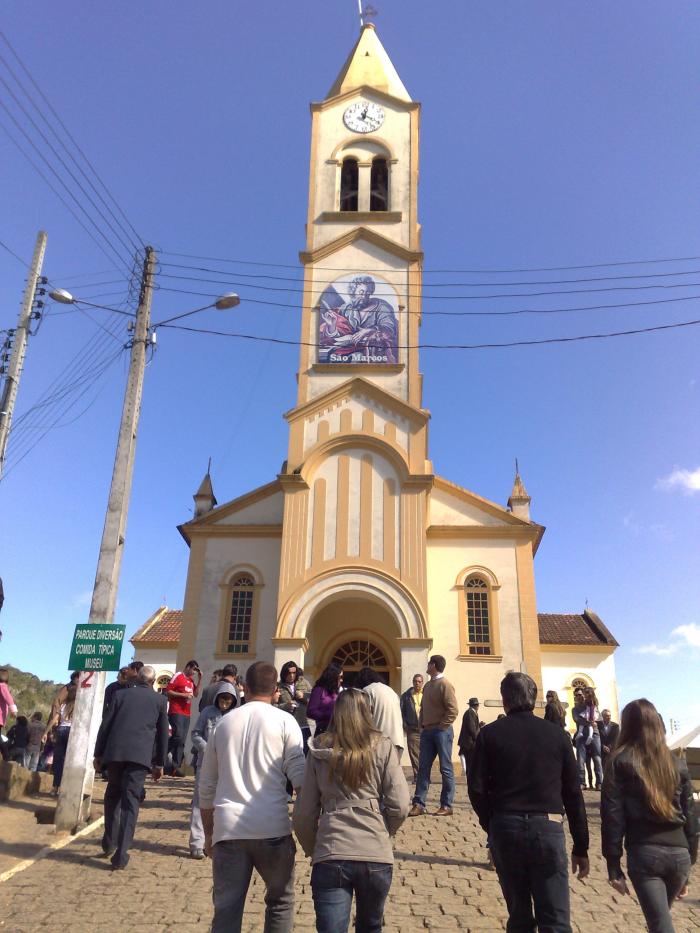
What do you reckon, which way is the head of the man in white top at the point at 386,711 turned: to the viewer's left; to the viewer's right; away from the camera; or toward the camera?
away from the camera

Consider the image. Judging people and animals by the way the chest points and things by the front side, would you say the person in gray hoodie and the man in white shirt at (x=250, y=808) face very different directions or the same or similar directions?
very different directions

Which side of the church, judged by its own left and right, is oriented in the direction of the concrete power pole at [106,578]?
front

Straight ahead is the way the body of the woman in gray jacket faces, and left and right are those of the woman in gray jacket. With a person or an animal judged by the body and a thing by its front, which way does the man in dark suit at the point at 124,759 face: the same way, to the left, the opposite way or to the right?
the same way

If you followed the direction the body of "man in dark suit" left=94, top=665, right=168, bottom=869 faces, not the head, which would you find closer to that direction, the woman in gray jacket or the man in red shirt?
the man in red shirt

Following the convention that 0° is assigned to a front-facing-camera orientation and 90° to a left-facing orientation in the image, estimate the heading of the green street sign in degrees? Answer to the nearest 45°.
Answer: approximately 0°

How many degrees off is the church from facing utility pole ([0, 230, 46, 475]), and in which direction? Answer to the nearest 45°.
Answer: approximately 45° to its right

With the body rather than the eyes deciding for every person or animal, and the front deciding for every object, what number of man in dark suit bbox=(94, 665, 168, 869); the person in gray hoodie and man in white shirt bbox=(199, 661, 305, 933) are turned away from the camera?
2

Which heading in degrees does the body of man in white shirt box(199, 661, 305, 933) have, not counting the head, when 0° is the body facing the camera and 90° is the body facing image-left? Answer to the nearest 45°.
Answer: approximately 180°

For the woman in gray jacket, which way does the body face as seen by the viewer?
away from the camera

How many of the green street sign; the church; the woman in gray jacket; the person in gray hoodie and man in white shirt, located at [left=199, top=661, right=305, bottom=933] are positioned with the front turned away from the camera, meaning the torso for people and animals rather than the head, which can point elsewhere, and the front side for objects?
2

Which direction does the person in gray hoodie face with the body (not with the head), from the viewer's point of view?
toward the camera

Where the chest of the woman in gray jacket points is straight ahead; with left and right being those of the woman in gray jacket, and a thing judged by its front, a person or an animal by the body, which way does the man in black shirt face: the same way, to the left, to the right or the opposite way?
the same way

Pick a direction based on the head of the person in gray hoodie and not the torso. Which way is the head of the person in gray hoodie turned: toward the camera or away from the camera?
toward the camera

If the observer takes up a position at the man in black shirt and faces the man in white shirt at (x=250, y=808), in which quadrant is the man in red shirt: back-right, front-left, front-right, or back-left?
front-right

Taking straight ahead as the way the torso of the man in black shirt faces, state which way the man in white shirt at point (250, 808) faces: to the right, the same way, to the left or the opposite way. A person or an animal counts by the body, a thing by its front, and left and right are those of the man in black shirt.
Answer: the same way

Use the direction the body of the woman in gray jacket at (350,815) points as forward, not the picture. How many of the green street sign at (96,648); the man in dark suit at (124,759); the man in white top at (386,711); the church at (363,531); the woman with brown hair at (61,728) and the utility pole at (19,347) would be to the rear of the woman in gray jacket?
0

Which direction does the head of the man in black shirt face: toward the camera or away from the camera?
away from the camera

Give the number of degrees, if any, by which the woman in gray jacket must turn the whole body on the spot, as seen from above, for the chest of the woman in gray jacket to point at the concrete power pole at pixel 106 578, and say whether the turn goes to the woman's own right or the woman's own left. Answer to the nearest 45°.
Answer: approximately 45° to the woman's own left

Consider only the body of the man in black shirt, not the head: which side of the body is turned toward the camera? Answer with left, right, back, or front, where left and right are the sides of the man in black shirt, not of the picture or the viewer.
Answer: back

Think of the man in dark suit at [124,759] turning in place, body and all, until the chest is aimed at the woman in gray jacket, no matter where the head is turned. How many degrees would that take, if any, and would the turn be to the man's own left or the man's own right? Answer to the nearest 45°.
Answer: approximately 180°

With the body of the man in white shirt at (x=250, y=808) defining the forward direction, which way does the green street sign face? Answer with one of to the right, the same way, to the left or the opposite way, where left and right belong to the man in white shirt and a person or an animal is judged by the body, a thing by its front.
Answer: the opposite way

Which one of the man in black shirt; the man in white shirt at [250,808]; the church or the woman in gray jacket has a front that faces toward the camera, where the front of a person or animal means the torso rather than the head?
the church
